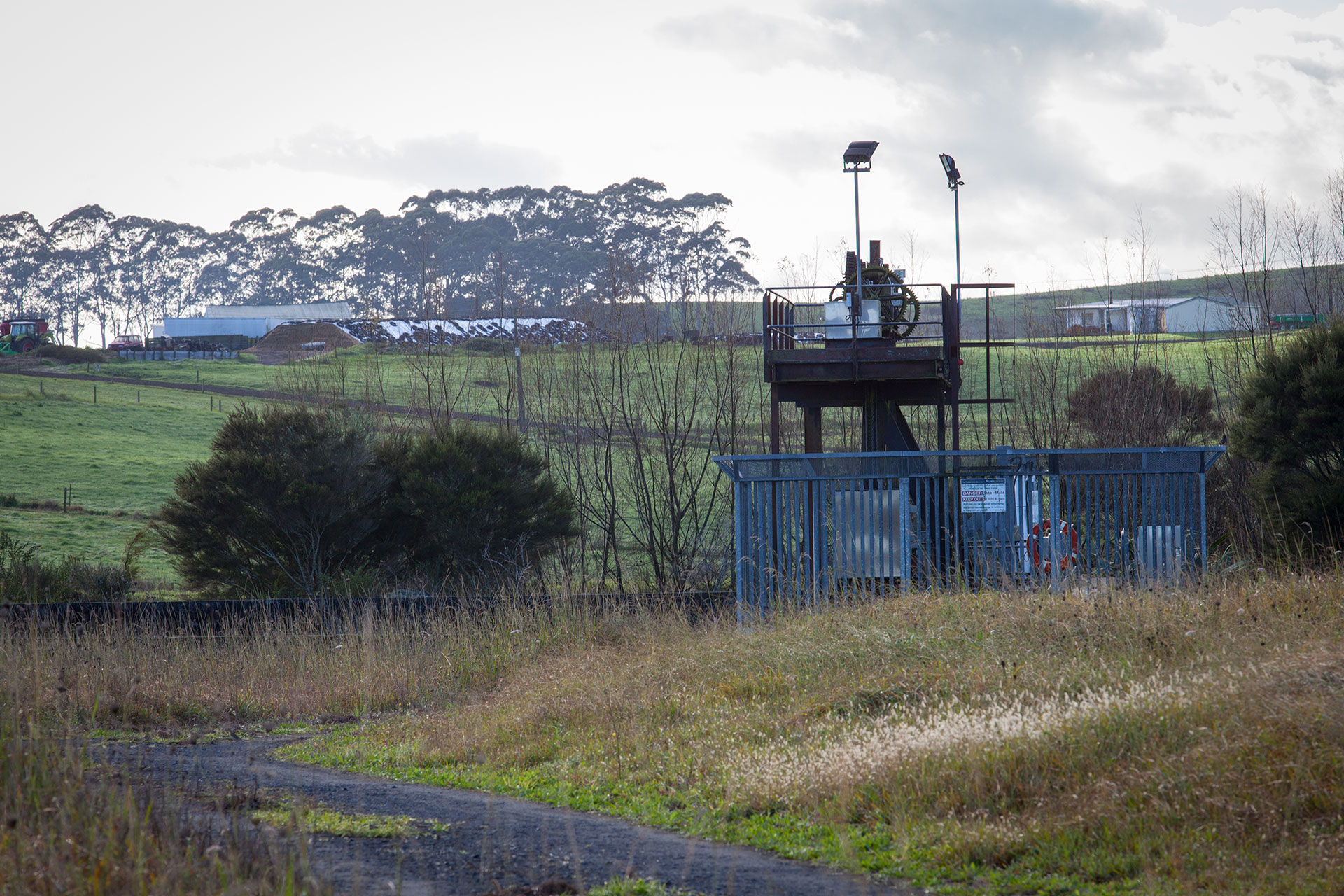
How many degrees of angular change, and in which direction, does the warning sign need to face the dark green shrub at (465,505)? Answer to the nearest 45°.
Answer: approximately 135° to its right

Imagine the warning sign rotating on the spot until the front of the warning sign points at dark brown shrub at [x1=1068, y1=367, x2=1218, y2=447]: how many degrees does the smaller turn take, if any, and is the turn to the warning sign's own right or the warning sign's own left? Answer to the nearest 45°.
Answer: approximately 180°

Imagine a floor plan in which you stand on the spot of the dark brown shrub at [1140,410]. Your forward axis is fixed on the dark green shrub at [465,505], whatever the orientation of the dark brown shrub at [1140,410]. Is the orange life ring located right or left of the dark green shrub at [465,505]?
left

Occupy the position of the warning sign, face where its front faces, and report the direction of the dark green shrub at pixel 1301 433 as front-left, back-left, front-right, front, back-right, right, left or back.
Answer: back-left

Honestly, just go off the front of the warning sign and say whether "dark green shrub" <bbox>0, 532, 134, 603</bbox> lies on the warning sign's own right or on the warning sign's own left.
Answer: on the warning sign's own right

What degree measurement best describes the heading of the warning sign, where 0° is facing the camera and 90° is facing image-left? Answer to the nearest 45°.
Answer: approximately 0°
